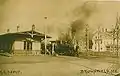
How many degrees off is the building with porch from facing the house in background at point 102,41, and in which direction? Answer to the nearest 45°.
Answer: approximately 45° to its left

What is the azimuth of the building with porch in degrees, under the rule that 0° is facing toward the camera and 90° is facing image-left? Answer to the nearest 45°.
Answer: approximately 315°
